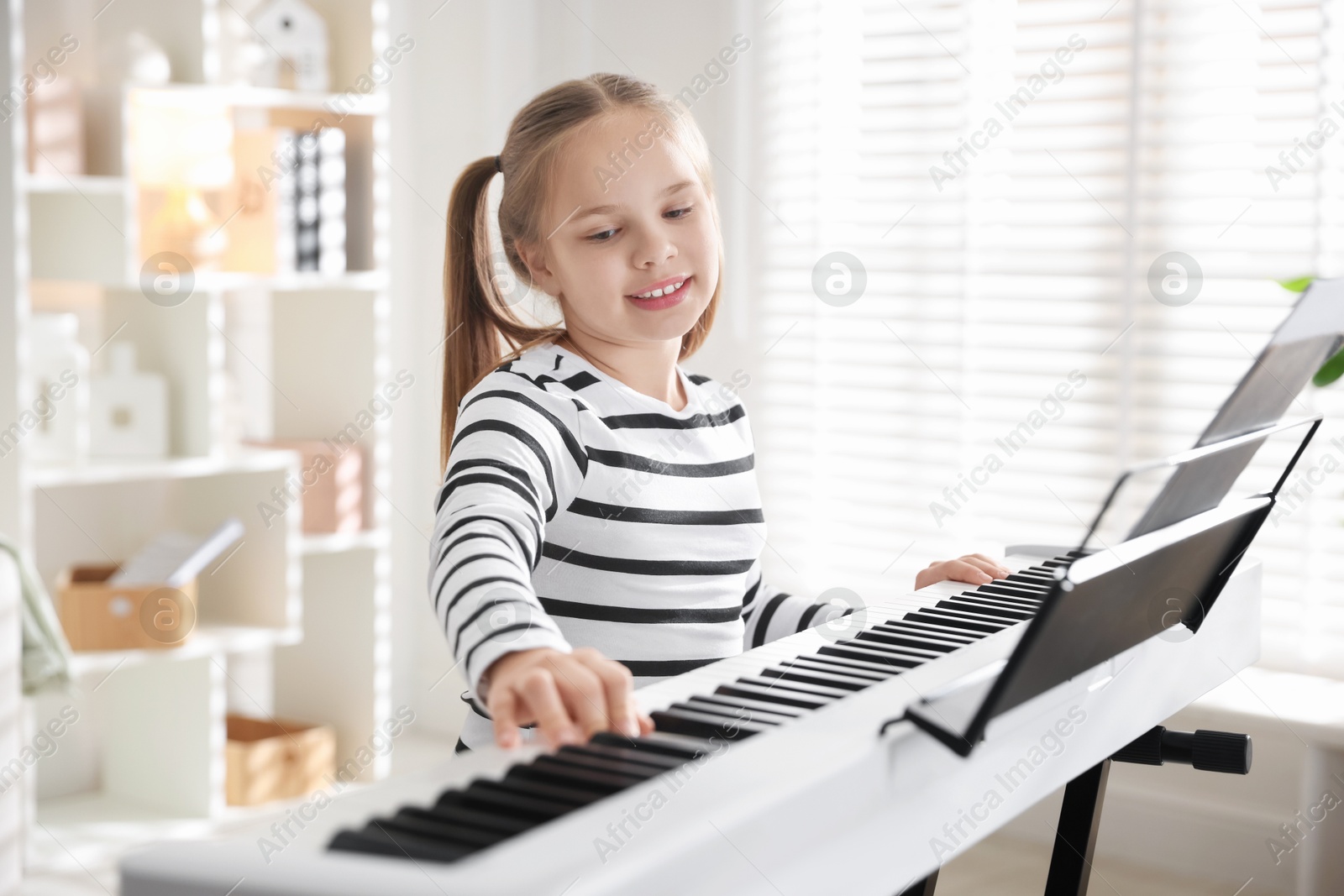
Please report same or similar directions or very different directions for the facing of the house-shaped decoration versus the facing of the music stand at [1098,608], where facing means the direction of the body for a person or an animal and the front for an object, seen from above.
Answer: very different directions

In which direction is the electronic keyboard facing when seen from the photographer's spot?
facing away from the viewer and to the left of the viewer

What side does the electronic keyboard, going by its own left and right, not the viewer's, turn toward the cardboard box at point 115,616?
front

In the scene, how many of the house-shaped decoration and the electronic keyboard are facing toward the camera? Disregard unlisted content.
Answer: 1

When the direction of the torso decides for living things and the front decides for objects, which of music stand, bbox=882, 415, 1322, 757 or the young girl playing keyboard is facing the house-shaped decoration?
the music stand

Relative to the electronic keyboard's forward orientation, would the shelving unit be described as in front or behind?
in front

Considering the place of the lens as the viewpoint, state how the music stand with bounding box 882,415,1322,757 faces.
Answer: facing away from the viewer and to the left of the viewer

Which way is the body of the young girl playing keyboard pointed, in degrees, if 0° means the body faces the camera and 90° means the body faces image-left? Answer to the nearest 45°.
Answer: approximately 315°

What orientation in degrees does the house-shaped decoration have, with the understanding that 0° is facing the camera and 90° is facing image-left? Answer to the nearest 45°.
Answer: approximately 0°

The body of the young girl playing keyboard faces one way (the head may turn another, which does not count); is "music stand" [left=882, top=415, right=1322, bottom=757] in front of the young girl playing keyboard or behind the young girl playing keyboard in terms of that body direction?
in front

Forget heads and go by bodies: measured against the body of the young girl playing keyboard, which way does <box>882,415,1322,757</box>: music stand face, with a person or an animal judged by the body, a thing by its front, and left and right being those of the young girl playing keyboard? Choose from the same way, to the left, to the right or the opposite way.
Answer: the opposite way
